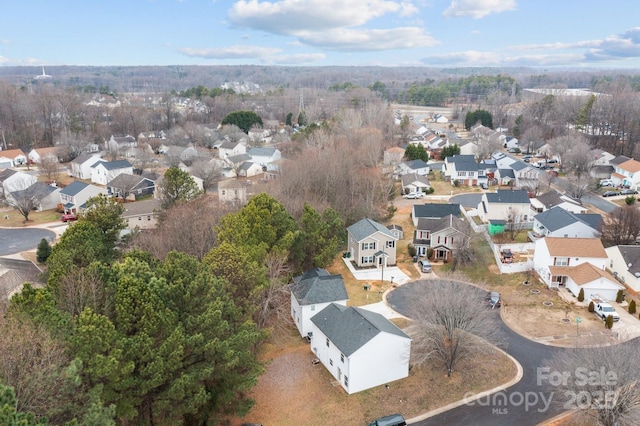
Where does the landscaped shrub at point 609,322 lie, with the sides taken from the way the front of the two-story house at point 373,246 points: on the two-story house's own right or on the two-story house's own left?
on the two-story house's own left

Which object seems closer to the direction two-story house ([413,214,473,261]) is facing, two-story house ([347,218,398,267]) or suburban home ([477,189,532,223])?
the two-story house

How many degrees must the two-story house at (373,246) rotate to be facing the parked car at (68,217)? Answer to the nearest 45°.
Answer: approximately 90° to its right

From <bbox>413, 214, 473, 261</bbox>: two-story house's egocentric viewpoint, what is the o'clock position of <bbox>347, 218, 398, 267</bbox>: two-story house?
<bbox>347, 218, 398, 267</bbox>: two-story house is roughly at 2 o'clock from <bbox>413, 214, 473, 261</bbox>: two-story house.

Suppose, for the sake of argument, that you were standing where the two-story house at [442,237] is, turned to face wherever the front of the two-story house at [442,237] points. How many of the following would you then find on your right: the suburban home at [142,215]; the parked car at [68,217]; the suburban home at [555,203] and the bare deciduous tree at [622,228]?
2

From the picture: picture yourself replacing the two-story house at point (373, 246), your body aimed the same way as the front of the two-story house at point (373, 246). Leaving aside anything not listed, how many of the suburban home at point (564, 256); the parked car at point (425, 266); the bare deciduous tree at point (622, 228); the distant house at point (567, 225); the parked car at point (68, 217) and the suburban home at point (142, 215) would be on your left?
4

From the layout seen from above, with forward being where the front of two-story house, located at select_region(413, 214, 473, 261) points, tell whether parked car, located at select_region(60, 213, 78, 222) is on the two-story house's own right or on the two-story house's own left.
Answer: on the two-story house's own right

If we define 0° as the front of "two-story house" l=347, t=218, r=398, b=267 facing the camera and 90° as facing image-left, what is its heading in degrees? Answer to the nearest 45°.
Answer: approximately 0°

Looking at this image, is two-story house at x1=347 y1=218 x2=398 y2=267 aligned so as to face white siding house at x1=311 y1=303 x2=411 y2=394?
yes

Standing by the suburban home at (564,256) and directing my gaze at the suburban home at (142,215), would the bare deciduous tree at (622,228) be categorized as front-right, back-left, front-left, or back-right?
back-right
